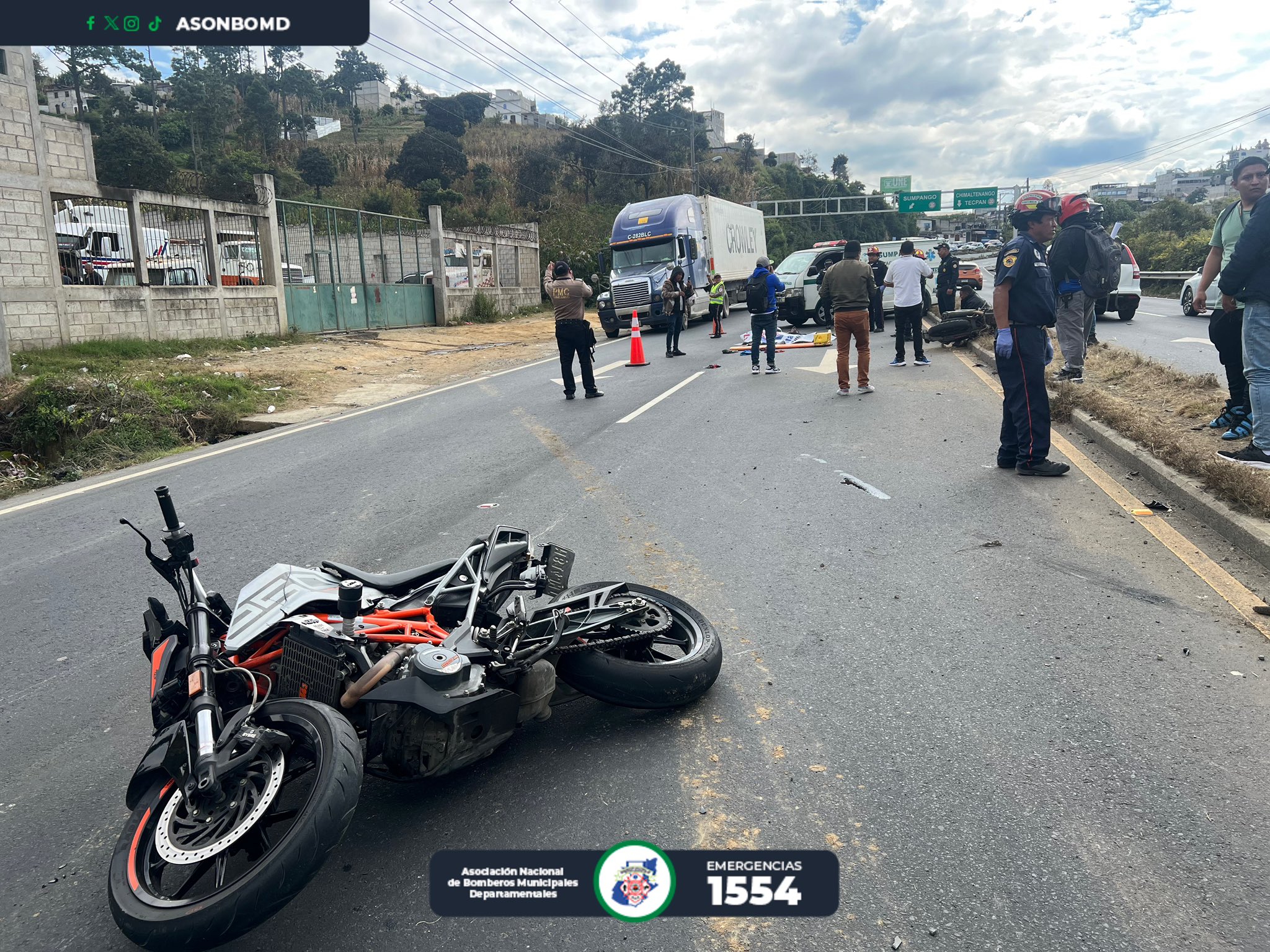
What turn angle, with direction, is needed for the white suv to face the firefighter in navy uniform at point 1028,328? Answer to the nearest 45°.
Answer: approximately 180°

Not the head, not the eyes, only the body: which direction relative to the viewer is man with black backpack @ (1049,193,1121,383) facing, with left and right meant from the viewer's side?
facing away from the viewer and to the left of the viewer

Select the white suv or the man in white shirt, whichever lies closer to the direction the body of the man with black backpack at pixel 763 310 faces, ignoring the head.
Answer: the white suv

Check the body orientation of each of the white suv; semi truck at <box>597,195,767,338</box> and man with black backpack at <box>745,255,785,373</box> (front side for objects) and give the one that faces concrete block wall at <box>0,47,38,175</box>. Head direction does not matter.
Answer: the semi truck

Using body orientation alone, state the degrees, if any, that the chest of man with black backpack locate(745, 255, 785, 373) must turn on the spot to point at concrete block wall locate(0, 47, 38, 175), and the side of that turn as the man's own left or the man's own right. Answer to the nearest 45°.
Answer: approximately 135° to the man's own left

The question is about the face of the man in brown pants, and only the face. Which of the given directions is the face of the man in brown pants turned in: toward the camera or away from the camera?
away from the camera

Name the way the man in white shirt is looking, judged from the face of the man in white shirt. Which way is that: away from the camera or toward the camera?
away from the camera

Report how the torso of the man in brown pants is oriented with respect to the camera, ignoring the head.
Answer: away from the camera

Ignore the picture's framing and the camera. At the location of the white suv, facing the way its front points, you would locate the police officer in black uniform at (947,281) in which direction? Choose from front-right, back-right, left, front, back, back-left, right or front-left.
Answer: back-left

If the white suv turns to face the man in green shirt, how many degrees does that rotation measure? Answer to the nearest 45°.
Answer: approximately 180°

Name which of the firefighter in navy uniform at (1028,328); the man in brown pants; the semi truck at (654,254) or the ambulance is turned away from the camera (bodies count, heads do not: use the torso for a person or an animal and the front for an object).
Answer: the man in brown pants
